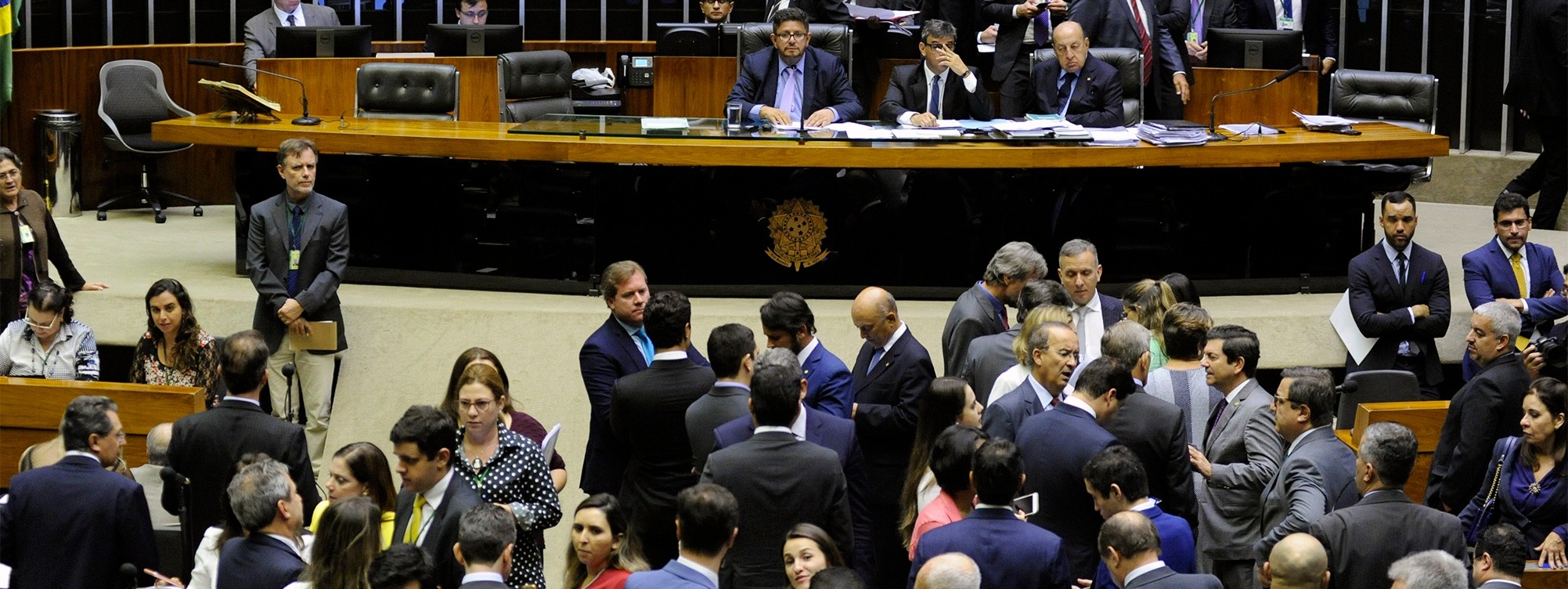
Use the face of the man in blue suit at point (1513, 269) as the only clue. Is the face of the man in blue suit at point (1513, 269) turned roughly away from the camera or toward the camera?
toward the camera

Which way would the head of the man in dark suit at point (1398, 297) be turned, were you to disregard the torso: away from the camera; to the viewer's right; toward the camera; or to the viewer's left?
toward the camera

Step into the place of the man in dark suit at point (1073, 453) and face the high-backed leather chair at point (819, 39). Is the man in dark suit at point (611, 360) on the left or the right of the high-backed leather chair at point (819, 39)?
left

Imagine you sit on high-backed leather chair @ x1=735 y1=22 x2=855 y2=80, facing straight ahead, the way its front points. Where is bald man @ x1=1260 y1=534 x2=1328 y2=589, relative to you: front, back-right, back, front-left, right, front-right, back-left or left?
front

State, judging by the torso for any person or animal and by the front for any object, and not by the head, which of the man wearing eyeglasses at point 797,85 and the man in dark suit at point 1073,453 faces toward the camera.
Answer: the man wearing eyeglasses

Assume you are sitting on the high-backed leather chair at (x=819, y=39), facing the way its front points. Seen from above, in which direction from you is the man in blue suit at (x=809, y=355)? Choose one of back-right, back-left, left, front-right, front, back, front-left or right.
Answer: front

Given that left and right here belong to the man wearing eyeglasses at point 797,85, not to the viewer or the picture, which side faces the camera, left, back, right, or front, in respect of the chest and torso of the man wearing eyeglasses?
front

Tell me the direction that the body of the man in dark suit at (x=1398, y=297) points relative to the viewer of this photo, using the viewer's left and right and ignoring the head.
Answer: facing the viewer

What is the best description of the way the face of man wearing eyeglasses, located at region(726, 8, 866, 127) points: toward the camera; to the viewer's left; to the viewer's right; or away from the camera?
toward the camera

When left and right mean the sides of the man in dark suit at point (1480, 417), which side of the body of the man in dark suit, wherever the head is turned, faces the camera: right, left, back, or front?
left

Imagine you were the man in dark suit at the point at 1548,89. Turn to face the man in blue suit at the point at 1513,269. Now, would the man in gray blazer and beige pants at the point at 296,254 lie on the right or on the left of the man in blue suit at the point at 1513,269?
right

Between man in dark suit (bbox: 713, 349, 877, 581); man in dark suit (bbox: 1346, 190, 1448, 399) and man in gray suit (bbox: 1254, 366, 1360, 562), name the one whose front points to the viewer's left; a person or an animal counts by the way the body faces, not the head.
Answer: the man in gray suit

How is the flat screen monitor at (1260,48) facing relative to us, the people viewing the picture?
facing away from the viewer

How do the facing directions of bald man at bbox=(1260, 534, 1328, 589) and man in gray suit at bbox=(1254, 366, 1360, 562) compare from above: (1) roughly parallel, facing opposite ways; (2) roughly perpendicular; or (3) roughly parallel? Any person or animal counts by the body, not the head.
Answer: roughly perpendicular

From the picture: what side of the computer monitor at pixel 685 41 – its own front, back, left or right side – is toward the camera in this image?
back

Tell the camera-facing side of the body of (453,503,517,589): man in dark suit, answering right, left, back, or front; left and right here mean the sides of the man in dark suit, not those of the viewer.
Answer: back

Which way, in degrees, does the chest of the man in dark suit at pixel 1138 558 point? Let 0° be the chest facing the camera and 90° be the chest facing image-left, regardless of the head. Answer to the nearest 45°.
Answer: approximately 135°
